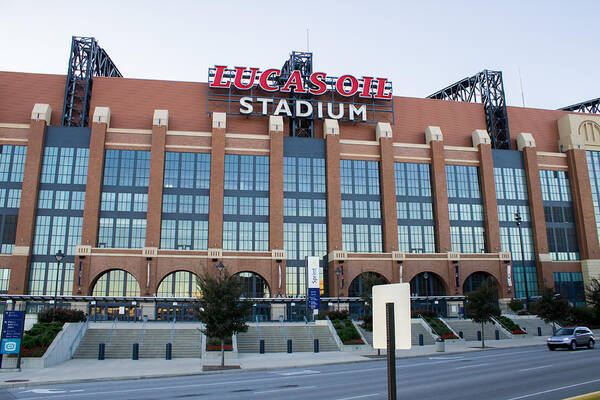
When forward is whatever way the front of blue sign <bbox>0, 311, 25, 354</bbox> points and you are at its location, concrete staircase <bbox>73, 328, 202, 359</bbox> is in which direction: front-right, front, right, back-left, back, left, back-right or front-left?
back-left

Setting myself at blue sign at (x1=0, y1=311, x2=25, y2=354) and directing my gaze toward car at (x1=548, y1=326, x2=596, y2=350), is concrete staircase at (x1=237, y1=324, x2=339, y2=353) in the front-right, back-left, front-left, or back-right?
front-left

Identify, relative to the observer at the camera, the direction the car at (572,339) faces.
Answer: facing the viewer and to the left of the viewer

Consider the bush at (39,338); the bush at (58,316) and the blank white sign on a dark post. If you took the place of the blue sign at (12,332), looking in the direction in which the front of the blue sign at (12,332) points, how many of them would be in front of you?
1

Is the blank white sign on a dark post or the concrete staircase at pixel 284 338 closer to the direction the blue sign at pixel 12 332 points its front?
the blank white sign on a dark post

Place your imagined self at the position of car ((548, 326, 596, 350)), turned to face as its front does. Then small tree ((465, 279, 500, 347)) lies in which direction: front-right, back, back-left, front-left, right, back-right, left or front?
right

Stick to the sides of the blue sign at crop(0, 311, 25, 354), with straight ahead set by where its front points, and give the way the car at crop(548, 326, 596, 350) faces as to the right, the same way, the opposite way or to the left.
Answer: to the right

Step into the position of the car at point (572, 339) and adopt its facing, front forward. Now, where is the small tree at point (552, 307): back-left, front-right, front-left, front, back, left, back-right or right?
back-right

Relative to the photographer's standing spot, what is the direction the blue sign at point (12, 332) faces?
facing the viewer

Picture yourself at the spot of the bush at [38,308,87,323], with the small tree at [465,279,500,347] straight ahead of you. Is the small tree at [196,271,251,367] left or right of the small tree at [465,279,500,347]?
right

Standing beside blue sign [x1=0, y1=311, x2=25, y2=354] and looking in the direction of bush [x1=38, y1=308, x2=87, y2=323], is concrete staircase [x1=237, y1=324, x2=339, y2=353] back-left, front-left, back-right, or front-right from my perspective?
front-right

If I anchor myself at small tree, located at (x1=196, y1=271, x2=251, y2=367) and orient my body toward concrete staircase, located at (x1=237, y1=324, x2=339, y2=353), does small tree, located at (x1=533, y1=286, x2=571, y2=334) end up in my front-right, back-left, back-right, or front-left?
front-right

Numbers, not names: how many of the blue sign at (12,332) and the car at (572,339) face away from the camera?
0

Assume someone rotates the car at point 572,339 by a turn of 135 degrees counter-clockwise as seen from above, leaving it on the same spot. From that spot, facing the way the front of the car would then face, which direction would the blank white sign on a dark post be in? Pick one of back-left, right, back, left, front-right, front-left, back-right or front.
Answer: right

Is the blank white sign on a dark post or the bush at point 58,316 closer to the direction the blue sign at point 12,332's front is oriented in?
the blank white sign on a dark post
